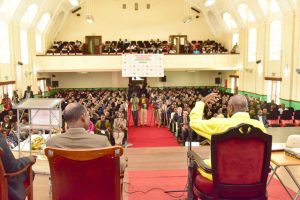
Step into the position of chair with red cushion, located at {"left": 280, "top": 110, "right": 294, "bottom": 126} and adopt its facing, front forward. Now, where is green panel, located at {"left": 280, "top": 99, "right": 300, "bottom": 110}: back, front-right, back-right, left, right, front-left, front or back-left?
back

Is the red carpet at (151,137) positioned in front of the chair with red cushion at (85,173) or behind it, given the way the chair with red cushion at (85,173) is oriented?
in front

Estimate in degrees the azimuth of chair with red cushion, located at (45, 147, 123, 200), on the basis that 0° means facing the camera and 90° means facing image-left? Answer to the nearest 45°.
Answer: approximately 180°

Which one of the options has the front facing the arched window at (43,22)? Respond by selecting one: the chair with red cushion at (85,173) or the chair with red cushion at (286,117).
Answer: the chair with red cushion at (85,173)

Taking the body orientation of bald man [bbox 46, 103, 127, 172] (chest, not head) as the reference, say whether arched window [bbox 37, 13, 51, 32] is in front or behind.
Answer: in front

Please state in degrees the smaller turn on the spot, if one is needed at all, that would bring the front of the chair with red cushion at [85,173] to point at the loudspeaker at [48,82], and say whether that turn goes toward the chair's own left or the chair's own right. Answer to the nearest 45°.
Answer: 0° — it already faces it

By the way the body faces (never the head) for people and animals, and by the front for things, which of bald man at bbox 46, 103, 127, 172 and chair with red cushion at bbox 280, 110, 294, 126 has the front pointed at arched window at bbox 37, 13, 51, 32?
the bald man

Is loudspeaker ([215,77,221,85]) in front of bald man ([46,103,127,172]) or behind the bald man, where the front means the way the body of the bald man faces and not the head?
in front

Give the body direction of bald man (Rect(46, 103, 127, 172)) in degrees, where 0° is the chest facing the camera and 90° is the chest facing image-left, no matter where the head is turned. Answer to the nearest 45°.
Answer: approximately 180°

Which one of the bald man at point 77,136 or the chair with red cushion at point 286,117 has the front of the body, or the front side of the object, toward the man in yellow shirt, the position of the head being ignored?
the chair with red cushion
